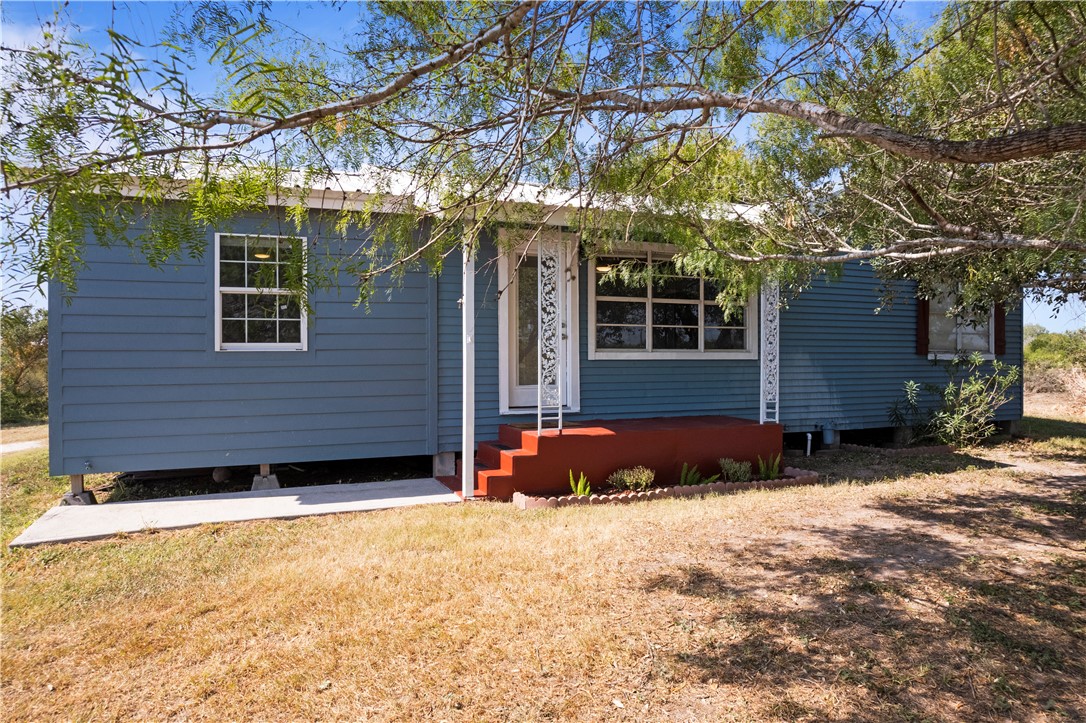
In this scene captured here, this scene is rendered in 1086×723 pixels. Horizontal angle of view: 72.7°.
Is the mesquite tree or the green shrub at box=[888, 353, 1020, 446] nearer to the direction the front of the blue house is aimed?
the mesquite tree

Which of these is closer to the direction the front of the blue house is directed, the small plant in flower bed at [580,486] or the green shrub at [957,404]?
the small plant in flower bed

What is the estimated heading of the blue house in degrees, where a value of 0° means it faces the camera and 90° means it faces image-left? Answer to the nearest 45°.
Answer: approximately 0°

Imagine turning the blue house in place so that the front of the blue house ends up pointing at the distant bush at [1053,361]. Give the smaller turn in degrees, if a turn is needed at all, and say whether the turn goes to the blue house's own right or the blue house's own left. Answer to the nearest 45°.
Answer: approximately 135° to the blue house's own left

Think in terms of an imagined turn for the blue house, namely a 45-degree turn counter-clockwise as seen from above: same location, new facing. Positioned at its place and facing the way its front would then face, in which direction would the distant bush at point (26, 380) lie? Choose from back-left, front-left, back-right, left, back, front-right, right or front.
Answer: back

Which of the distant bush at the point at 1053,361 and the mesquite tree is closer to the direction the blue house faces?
the mesquite tree

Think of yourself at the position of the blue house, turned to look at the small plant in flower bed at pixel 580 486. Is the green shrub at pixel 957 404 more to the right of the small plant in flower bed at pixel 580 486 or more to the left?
left

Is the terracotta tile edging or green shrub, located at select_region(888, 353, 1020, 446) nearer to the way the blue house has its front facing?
the terracotta tile edging

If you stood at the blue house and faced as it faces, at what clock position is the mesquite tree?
The mesquite tree is roughly at 11 o'clock from the blue house.
